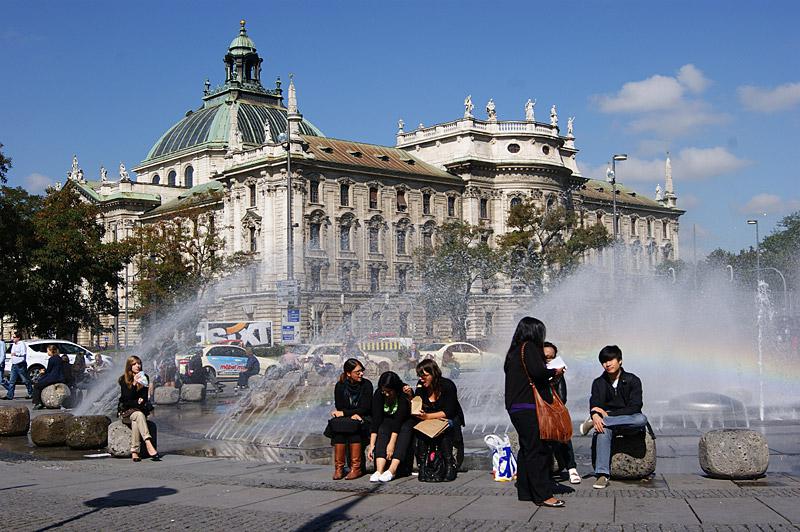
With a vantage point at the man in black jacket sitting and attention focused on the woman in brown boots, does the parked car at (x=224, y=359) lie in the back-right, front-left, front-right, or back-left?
front-right

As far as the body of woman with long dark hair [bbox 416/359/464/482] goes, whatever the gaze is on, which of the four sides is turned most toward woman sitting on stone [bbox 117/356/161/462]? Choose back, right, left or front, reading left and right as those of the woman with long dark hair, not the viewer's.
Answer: right

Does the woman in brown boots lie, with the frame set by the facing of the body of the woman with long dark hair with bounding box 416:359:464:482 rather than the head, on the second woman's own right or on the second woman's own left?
on the second woman's own right

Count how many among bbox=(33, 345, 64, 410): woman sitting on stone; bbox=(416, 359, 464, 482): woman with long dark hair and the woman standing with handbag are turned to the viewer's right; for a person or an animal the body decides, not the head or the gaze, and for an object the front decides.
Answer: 1

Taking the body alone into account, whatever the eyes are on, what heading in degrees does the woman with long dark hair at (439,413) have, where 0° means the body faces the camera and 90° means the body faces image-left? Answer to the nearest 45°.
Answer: approximately 45°

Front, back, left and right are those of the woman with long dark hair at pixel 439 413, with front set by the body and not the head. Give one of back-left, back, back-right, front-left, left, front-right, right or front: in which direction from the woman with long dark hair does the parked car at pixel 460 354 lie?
back-right

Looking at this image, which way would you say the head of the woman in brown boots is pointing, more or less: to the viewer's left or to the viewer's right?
to the viewer's right

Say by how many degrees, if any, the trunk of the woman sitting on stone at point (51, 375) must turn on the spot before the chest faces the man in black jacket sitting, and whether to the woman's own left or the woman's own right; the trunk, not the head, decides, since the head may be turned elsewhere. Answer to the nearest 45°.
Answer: approximately 90° to the woman's own left
